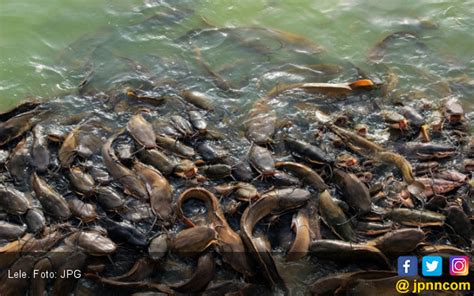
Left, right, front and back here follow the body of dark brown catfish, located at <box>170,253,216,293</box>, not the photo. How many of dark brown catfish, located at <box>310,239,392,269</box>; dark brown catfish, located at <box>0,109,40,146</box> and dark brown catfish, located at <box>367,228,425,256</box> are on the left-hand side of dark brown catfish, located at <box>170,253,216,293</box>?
1

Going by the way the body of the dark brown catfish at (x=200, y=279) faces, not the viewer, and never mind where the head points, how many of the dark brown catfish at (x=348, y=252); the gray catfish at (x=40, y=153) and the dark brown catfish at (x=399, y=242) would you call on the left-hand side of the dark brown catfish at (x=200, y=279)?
1

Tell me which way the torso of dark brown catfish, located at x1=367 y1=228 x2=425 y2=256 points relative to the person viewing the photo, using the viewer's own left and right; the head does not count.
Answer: facing to the right of the viewer

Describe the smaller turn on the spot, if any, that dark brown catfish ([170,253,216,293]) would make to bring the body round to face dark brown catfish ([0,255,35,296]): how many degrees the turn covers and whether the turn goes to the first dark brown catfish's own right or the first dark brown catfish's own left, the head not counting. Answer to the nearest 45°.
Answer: approximately 135° to the first dark brown catfish's own left

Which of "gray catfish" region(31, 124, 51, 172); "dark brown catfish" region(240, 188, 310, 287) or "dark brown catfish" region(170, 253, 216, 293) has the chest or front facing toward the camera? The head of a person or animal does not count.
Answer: "gray catfish" region(31, 124, 51, 172)

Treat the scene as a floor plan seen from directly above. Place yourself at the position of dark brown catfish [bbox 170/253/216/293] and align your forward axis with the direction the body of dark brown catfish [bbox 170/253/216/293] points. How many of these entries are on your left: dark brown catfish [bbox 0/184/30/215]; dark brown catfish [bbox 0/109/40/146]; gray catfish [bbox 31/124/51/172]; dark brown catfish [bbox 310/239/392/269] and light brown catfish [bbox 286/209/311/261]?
3

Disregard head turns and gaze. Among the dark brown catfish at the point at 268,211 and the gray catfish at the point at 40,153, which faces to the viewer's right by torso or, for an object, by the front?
the dark brown catfish at the point at 268,211

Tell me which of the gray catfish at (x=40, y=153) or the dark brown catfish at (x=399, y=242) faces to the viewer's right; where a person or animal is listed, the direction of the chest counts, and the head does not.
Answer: the dark brown catfish at (x=399, y=242)

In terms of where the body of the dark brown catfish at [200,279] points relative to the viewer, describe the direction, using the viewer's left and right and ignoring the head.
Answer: facing away from the viewer and to the right of the viewer
